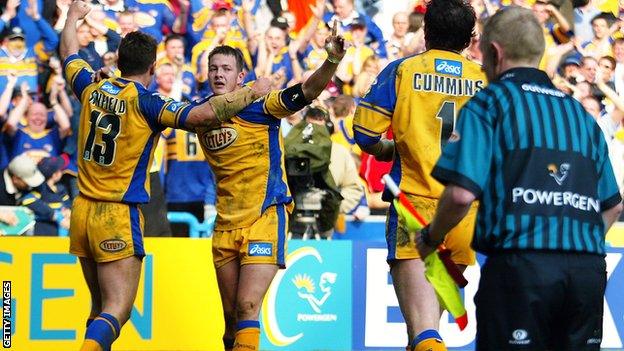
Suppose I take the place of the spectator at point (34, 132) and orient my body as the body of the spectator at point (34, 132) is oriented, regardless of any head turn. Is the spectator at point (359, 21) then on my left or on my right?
on my left

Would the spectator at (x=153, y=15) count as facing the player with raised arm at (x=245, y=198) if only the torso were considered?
yes

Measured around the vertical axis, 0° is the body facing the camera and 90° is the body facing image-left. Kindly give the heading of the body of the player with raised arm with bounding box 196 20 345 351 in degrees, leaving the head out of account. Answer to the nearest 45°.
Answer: approximately 45°

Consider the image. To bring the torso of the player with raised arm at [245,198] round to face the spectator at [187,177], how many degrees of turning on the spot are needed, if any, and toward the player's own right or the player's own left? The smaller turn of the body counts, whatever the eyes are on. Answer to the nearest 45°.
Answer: approximately 135° to the player's own right
